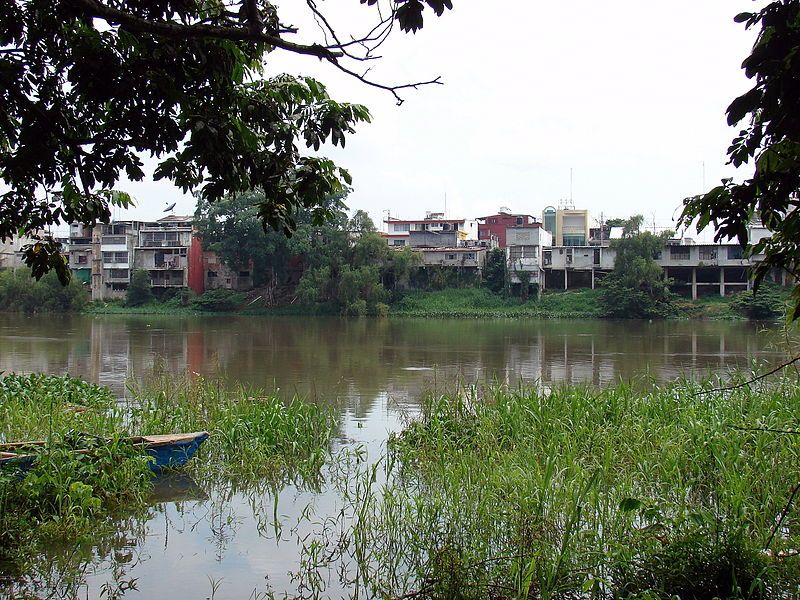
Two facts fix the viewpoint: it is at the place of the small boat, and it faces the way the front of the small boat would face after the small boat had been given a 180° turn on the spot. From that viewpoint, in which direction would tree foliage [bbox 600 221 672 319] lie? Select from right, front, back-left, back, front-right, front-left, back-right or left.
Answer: back-right

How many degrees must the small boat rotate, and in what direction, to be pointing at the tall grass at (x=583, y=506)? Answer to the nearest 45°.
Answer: approximately 45° to its right

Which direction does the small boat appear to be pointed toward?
to the viewer's right

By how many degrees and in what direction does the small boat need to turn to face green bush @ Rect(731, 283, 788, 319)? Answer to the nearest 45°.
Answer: approximately 45° to its left

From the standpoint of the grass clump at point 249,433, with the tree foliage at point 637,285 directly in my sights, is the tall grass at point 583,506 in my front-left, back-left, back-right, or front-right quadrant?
back-right
